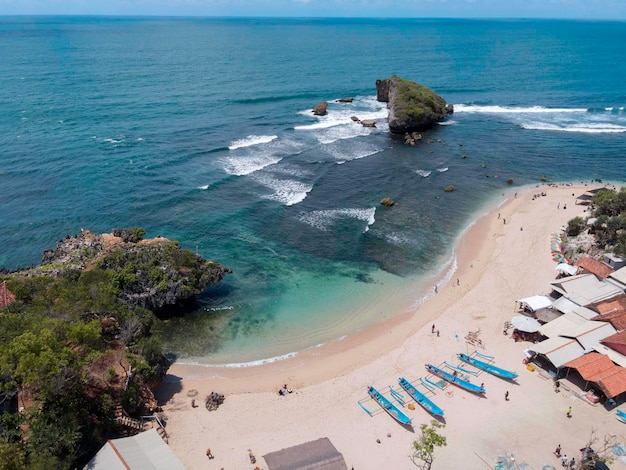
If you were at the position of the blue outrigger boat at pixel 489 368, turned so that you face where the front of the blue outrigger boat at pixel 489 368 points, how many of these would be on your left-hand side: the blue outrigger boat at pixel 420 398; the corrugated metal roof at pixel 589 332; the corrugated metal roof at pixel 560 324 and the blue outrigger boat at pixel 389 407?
2

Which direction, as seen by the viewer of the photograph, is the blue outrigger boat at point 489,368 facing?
facing the viewer and to the right of the viewer

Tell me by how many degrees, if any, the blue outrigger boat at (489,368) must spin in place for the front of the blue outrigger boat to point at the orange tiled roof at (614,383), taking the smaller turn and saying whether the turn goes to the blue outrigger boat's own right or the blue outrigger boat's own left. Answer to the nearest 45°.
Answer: approximately 45° to the blue outrigger boat's own left

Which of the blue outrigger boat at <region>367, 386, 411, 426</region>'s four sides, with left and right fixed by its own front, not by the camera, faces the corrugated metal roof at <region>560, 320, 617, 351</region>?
left

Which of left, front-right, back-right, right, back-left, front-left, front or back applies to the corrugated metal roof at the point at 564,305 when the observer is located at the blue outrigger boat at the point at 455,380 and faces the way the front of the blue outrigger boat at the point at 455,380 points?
left

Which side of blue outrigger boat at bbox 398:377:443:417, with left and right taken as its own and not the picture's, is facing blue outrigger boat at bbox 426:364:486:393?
left

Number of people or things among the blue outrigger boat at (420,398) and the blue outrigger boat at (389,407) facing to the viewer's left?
0

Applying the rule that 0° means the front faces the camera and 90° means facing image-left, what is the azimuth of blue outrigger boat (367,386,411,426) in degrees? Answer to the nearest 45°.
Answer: approximately 315°
